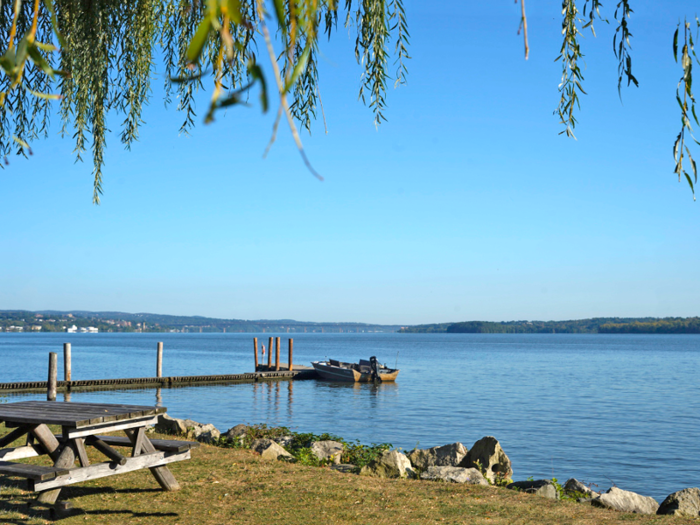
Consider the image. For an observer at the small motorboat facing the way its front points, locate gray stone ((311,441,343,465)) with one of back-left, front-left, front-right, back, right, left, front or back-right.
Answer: back-left

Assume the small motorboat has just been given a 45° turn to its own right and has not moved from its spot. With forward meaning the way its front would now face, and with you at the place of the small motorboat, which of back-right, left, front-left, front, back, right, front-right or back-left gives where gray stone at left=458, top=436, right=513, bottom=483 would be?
back

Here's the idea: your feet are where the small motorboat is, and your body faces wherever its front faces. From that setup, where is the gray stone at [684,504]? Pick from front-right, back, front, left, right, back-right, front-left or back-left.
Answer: back-left

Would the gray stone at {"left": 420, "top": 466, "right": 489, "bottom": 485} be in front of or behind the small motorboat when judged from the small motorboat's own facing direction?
behind

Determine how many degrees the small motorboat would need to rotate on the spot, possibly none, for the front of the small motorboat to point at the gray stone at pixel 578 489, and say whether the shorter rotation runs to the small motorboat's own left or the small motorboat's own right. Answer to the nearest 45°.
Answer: approximately 135° to the small motorboat's own left

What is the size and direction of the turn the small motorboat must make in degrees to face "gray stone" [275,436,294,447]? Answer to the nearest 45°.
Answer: approximately 135° to its left

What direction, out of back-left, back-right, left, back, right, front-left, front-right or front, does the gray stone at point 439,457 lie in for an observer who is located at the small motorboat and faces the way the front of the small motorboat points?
back-left

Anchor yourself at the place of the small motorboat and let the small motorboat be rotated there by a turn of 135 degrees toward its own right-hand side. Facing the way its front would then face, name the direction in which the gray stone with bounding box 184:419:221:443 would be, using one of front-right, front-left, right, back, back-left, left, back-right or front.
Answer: right

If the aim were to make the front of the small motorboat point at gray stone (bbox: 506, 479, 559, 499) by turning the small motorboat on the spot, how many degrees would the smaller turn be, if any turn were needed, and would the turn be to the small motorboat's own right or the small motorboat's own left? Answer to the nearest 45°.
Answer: approximately 135° to the small motorboat's own left

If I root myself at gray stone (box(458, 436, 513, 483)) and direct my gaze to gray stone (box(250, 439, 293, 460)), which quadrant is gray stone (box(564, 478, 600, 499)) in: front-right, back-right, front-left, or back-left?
back-left

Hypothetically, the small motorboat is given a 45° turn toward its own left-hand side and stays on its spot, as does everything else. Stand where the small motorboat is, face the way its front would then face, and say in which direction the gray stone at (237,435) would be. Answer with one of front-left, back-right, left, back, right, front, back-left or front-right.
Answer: left

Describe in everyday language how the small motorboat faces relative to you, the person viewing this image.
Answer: facing away from the viewer and to the left of the viewer

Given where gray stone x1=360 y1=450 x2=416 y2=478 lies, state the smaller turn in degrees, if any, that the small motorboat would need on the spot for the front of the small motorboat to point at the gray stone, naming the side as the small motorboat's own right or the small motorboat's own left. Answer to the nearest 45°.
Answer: approximately 135° to the small motorboat's own left

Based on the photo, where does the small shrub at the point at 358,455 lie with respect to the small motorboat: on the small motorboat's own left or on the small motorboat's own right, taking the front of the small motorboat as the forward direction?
on the small motorboat's own left

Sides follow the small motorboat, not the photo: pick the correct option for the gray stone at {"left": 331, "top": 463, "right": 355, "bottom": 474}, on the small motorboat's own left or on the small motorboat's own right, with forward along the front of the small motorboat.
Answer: on the small motorboat's own left
